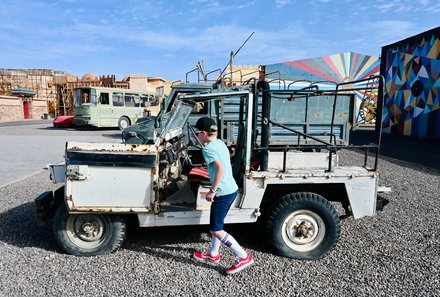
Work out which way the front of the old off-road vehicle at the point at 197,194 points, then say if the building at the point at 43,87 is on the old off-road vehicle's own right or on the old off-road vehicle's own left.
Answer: on the old off-road vehicle's own right

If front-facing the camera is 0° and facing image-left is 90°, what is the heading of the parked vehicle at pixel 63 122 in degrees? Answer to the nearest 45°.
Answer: approximately 45°

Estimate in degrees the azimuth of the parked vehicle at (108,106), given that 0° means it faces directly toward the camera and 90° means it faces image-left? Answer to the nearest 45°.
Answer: approximately 45°

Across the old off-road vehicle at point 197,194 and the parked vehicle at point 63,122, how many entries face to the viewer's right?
0

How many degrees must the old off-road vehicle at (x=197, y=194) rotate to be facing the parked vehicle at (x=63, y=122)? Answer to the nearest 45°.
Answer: approximately 45° to its right

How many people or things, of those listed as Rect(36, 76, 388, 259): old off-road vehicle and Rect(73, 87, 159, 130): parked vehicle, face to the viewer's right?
0

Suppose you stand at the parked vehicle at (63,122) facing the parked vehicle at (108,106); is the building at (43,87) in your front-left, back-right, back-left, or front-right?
back-left

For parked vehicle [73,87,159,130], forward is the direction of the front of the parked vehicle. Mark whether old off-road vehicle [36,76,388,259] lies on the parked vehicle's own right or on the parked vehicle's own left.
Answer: on the parked vehicle's own left

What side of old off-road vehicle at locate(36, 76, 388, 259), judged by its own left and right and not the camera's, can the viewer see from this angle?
left
